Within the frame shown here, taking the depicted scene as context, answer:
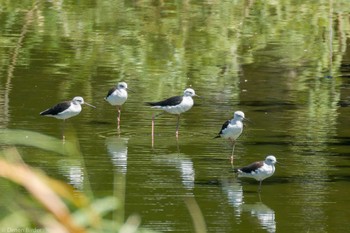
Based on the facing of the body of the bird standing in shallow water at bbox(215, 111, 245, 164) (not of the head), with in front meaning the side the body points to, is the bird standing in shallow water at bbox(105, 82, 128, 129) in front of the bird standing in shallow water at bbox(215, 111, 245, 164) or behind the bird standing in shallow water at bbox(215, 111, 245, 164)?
behind

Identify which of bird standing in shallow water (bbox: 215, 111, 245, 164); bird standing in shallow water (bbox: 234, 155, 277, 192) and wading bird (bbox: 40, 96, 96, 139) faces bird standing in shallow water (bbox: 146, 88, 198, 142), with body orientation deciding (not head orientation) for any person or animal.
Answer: the wading bird

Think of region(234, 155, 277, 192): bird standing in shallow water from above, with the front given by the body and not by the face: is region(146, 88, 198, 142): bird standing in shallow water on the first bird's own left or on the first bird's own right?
on the first bird's own left

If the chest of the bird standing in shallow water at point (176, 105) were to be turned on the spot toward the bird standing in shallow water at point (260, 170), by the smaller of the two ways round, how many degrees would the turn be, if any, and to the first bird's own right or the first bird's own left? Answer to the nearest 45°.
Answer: approximately 90° to the first bird's own right

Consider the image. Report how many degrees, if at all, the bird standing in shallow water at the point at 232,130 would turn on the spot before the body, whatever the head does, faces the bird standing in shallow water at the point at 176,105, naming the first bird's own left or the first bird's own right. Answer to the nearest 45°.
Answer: approximately 180°

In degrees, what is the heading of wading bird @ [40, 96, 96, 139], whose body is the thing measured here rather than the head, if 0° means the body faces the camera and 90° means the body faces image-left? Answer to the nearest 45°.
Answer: approximately 270°

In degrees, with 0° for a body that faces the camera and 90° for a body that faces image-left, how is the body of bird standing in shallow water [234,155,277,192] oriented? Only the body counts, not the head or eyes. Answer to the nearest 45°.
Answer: approximately 270°

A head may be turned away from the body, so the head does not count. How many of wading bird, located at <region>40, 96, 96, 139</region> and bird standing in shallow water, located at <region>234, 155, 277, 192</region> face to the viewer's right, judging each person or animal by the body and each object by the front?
2

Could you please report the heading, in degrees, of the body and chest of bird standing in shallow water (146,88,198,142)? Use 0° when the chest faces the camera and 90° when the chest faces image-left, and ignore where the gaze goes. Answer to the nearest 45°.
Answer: approximately 270°

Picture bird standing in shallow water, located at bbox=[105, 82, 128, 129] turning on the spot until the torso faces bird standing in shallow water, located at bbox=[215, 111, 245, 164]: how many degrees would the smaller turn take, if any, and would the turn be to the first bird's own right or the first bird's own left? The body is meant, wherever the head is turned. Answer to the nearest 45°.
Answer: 0° — it already faces it
